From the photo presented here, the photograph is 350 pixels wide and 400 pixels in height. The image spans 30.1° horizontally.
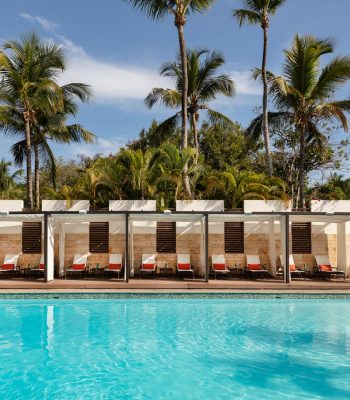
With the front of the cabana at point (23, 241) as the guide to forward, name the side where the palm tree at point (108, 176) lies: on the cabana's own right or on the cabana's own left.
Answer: on the cabana's own left

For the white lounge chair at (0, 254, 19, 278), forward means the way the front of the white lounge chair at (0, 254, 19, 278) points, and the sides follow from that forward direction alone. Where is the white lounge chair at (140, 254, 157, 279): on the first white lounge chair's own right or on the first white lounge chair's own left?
on the first white lounge chair's own left

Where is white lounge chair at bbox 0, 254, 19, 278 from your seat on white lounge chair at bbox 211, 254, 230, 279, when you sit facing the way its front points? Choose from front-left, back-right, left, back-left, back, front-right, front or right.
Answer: back-right

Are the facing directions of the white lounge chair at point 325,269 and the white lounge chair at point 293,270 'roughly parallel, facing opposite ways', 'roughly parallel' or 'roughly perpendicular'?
roughly parallel

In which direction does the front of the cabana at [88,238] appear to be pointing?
toward the camera

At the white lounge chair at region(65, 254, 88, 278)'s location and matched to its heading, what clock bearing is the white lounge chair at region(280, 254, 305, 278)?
the white lounge chair at region(280, 254, 305, 278) is roughly at 8 o'clock from the white lounge chair at region(65, 254, 88, 278).

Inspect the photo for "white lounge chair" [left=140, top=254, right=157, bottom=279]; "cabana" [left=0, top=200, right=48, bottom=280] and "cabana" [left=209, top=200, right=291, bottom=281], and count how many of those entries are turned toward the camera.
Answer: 3

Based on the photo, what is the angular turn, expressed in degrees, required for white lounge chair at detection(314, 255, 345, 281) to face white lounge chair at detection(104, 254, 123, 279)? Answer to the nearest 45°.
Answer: approximately 135° to its right

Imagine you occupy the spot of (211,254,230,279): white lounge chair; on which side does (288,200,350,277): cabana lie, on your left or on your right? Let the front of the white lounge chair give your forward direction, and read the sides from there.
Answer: on your left

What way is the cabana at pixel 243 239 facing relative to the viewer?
toward the camera

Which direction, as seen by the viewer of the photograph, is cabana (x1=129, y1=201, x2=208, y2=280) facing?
facing the viewer

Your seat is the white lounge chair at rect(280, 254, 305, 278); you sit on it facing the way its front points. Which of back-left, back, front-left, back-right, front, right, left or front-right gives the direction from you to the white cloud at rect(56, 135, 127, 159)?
back

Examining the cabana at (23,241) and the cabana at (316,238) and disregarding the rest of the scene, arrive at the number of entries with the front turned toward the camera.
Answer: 2
